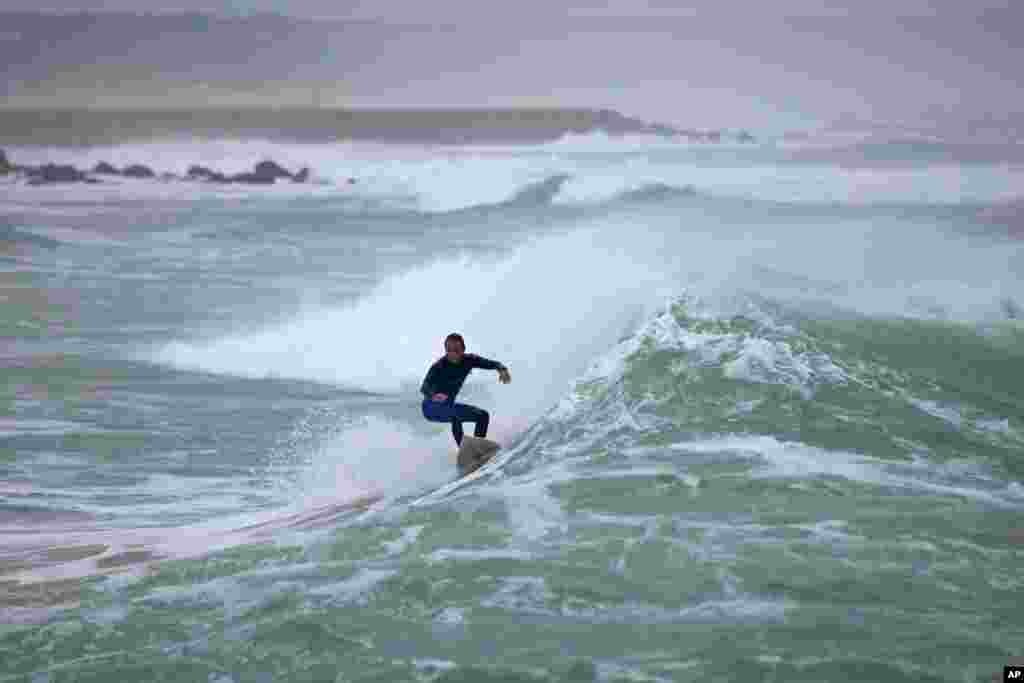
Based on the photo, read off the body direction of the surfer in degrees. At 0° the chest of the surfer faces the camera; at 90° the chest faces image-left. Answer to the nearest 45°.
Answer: approximately 315°
